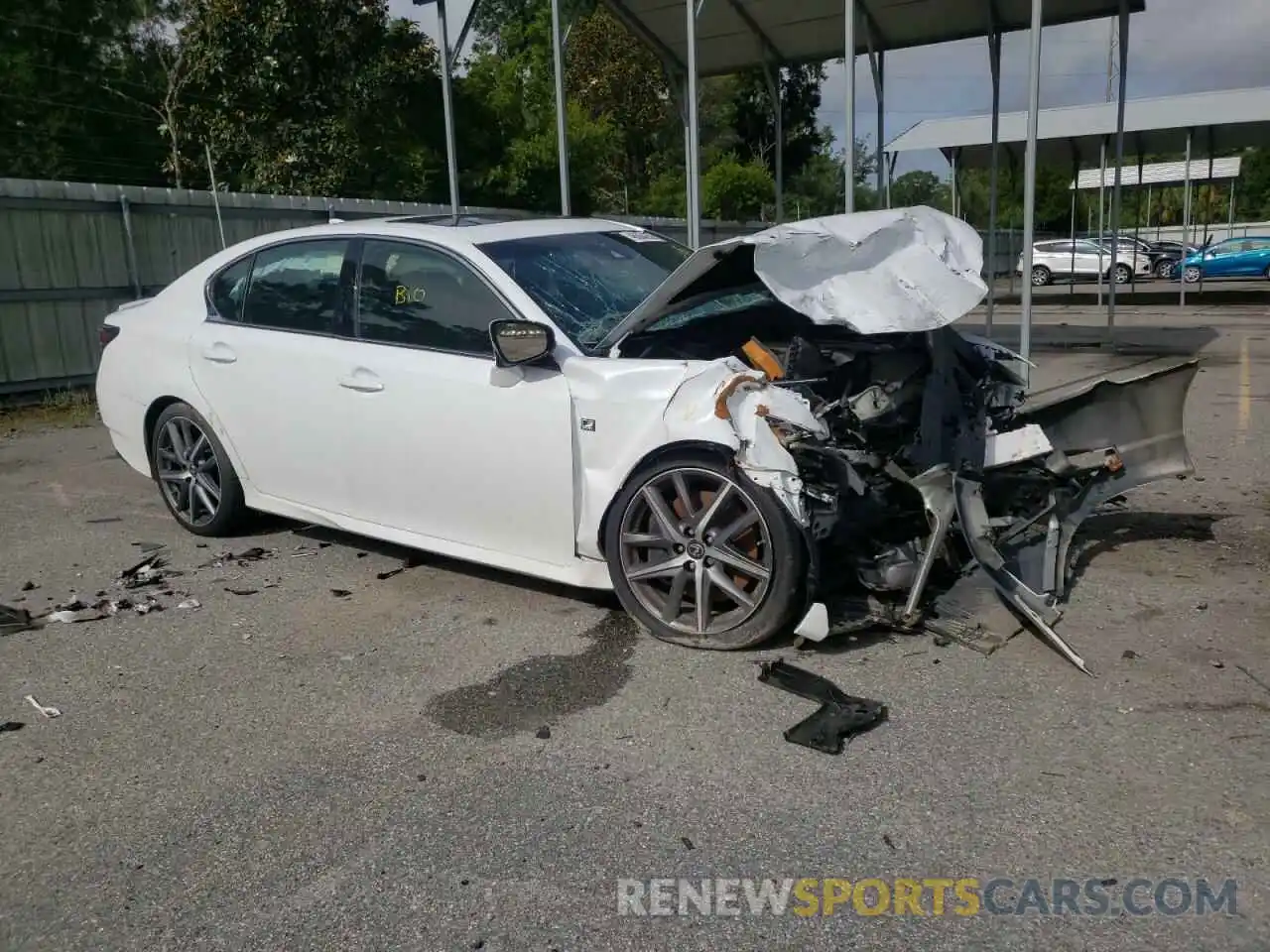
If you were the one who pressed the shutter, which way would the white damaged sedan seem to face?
facing the viewer and to the right of the viewer

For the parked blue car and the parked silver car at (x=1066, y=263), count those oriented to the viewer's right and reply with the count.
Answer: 1

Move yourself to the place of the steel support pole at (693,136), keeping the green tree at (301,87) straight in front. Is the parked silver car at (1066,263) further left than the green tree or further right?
right

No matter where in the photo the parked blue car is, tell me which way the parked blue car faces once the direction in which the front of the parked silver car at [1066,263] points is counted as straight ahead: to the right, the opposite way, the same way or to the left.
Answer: the opposite way
